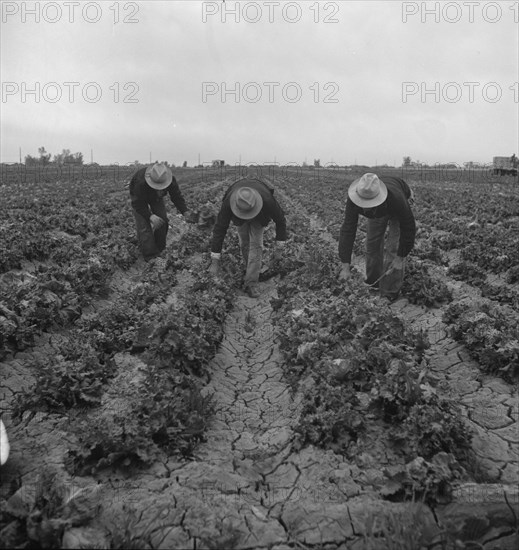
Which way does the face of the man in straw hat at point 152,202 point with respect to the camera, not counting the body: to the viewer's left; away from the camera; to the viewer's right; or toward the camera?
toward the camera

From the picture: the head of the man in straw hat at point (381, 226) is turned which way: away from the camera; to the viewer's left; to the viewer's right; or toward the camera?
toward the camera

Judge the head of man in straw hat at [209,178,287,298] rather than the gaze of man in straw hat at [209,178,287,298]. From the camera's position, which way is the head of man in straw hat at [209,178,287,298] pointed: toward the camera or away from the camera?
toward the camera

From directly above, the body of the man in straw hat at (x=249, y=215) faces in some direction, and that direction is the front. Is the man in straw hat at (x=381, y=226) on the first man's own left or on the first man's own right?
on the first man's own left

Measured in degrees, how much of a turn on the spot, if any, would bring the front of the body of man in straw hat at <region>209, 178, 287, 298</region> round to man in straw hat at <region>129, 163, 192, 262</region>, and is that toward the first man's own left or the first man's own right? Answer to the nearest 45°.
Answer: approximately 135° to the first man's own right

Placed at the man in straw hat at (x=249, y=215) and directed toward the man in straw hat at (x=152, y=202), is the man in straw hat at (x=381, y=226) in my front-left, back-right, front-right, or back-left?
back-right

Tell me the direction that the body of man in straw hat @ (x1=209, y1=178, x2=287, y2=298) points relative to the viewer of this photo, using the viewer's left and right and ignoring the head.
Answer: facing the viewer
